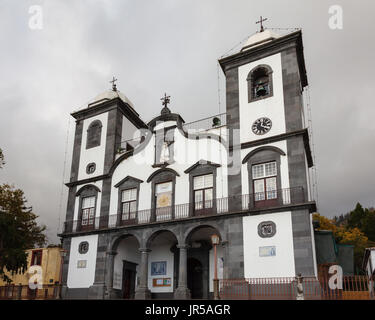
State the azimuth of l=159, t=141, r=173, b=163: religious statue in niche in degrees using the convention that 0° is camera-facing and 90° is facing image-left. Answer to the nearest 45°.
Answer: approximately 45°
